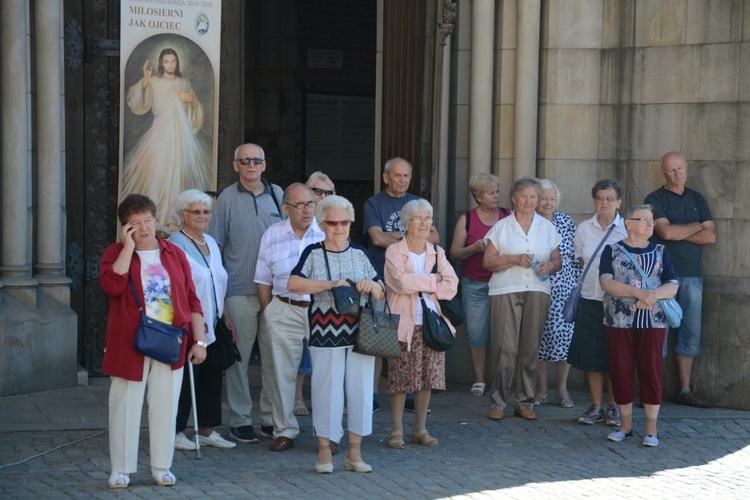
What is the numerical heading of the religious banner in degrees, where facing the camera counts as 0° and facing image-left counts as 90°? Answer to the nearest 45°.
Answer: approximately 0°

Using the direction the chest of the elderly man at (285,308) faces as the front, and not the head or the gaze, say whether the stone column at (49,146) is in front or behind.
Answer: behind

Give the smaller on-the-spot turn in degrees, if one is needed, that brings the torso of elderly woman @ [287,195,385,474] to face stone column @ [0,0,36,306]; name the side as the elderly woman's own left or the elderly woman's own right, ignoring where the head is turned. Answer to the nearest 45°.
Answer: approximately 135° to the elderly woman's own right

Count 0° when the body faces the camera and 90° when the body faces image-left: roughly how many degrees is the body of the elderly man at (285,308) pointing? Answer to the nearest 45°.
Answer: approximately 315°

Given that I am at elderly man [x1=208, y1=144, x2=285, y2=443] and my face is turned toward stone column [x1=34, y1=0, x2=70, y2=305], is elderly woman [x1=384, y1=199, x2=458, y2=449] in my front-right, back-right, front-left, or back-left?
back-right

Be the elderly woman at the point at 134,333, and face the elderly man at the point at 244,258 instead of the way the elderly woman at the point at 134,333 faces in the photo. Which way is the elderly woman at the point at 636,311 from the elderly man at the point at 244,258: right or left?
right

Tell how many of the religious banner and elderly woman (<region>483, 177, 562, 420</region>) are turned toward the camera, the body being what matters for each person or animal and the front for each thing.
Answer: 2

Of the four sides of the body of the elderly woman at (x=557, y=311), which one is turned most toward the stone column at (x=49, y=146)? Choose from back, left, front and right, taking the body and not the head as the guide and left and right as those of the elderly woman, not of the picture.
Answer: right

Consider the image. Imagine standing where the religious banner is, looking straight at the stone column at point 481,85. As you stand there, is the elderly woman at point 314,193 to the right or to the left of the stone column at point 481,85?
right

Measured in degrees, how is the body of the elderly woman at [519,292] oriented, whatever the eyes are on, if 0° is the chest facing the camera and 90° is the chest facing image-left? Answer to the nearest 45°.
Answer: approximately 0°

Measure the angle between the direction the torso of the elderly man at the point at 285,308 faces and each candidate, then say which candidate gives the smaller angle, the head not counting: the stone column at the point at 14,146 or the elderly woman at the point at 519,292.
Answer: the elderly woman

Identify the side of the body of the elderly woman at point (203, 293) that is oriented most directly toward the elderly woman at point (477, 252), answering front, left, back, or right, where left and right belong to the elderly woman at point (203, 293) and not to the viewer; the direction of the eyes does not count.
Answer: left
